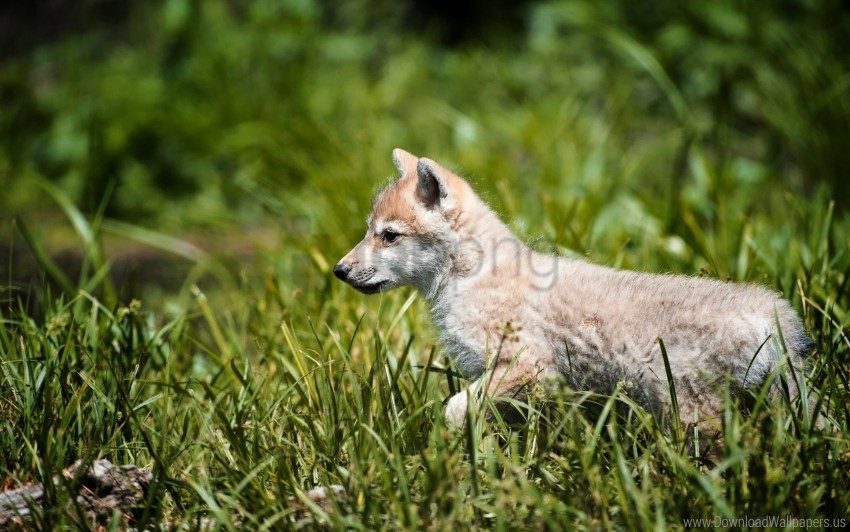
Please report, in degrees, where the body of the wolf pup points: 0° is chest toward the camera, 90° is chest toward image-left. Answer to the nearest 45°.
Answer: approximately 90°
